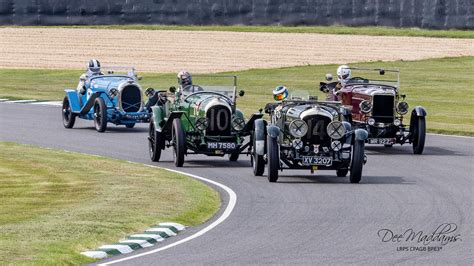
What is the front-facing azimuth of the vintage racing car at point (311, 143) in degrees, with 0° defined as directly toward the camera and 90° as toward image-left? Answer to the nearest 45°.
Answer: approximately 0°

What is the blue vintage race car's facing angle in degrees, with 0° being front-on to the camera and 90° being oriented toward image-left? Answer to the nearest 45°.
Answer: approximately 315°

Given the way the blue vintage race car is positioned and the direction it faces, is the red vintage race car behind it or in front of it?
in front

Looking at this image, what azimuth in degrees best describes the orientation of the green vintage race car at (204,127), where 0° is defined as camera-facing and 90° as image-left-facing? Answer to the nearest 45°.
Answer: approximately 315°

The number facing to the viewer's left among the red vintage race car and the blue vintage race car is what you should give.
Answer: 0

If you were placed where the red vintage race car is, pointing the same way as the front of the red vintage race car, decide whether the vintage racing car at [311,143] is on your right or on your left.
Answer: on your right
